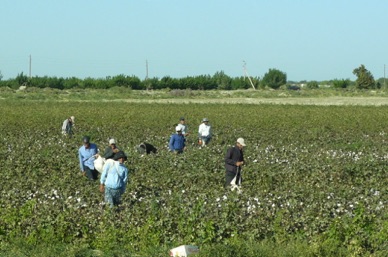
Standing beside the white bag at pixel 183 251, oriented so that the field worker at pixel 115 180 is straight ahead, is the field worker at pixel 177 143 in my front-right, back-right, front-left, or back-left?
front-right

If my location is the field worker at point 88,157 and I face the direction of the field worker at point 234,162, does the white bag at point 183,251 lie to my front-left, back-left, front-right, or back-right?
front-right

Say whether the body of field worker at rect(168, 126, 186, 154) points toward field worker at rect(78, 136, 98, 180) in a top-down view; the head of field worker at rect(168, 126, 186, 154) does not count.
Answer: no

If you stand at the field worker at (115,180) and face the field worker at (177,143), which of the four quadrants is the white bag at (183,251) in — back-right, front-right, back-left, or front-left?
back-right
